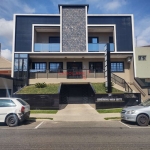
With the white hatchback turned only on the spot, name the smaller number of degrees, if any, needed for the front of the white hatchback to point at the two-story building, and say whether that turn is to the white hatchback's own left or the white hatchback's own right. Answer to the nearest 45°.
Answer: approximately 90° to the white hatchback's own right

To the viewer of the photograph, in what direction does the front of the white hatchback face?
facing away from the viewer and to the left of the viewer

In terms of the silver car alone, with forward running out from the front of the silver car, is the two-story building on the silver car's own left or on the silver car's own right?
on the silver car's own right

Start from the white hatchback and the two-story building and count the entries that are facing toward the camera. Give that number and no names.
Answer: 1

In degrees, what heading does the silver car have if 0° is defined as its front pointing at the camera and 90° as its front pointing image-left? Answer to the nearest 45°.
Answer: approximately 45°
